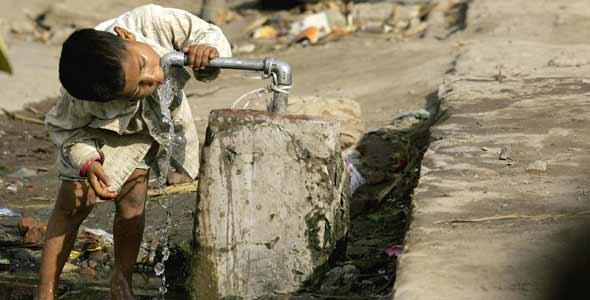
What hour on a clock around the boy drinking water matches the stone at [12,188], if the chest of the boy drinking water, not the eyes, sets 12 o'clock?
The stone is roughly at 7 o'clock from the boy drinking water.

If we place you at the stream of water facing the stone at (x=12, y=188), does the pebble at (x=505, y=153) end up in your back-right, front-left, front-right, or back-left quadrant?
back-right

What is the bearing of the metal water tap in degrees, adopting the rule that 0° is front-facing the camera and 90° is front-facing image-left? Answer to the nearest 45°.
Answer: approximately 90°

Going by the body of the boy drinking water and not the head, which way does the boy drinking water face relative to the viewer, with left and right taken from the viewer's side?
facing the viewer and to the right of the viewer

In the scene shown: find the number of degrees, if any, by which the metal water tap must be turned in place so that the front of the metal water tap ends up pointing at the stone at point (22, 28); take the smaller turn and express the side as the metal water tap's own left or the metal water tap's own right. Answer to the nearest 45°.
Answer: approximately 90° to the metal water tap's own right

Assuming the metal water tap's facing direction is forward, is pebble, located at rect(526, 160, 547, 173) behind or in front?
behind

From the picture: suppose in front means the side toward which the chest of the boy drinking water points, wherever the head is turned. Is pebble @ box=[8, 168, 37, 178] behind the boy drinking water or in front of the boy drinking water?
behind

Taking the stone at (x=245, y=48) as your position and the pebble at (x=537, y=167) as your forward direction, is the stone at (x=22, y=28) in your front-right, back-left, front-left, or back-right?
back-right

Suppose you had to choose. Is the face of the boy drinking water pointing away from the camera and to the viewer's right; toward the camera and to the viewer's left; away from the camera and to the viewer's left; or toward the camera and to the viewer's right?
toward the camera and to the viewer's right

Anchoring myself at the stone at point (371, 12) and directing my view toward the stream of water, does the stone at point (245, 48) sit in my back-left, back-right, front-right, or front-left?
front-right

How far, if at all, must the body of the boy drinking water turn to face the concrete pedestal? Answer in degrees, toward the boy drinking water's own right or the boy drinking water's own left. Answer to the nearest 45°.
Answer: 0° — they already face it

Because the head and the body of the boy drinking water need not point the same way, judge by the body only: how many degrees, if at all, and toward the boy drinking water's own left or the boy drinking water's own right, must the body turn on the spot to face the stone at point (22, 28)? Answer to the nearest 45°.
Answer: approximately 135° to the boy drinking water's own left

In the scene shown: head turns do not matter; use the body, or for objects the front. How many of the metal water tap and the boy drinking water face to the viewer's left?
1

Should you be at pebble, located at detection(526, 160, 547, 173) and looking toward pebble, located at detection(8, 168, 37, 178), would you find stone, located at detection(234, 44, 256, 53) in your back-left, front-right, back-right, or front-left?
front-right
